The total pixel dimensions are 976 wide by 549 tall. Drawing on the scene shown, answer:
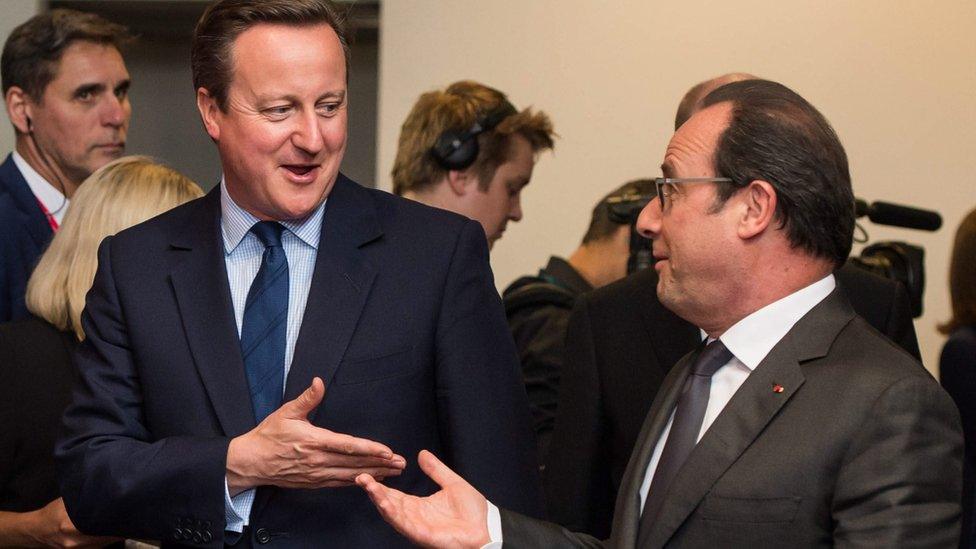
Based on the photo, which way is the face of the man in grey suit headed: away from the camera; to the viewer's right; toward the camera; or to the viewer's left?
to the viewer's left

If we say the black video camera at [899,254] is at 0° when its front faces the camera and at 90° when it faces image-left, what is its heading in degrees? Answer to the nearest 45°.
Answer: approximately 270°

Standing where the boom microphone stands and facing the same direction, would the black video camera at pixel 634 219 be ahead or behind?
behind

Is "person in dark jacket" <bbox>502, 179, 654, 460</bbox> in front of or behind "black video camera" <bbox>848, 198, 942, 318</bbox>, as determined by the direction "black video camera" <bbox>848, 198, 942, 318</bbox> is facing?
behind

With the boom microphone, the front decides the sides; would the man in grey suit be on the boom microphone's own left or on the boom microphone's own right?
on the boom microphone's own right
